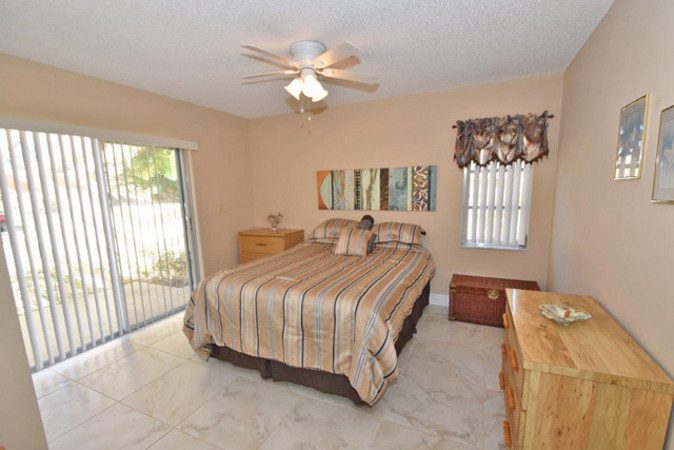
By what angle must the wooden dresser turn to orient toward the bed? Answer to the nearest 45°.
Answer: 0° — it already faces it

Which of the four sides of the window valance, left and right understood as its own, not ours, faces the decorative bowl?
front

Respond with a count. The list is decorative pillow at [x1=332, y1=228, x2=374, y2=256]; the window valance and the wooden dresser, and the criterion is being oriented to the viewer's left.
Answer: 1

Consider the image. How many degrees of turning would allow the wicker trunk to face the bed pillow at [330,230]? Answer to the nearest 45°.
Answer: approximately 90° to its right

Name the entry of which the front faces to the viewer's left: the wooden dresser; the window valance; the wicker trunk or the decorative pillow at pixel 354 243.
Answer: the wooden dresser

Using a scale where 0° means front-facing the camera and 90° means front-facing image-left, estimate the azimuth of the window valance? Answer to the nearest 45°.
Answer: approximately 0°

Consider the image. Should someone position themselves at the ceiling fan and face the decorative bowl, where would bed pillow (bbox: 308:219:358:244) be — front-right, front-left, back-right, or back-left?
back-left

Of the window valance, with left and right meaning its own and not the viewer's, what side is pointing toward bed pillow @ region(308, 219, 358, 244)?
right

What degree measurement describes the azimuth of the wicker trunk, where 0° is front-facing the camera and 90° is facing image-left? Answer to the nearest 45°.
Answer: approximately 0°

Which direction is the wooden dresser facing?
to the viewer's left

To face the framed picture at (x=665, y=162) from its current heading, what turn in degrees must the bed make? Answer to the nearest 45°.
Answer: approximately 90° to its left

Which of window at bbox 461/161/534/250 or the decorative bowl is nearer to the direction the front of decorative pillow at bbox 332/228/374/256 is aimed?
the decorative bowl

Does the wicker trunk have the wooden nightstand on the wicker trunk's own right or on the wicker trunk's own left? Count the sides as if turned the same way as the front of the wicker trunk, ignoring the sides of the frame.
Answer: on the wicker trunk's own right
